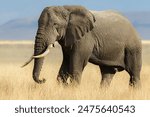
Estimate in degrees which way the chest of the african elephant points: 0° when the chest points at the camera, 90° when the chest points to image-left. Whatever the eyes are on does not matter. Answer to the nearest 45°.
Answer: approximately 90°
